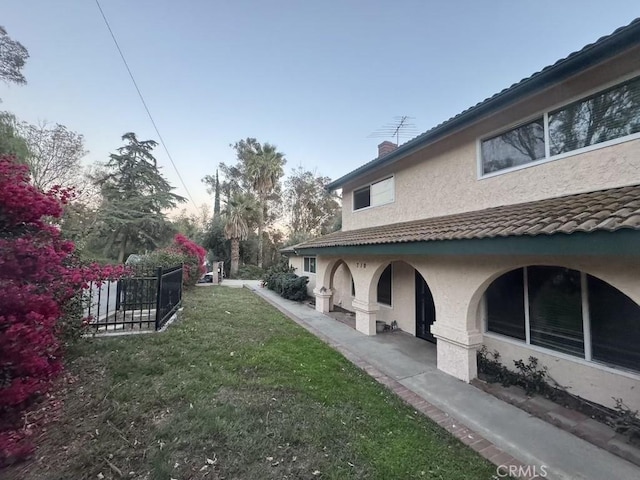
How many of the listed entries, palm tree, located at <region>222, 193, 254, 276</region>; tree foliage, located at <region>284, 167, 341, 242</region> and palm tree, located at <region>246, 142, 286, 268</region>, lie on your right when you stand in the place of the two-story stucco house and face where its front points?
3

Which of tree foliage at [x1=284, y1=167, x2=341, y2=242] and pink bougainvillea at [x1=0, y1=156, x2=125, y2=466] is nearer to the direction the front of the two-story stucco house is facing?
the pink bougainvillea

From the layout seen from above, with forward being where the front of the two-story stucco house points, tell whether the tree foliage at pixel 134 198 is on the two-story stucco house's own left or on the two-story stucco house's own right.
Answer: on the two-story stucco house's own right

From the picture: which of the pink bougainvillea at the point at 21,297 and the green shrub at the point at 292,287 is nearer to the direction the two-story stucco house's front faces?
the pink bougainvillea

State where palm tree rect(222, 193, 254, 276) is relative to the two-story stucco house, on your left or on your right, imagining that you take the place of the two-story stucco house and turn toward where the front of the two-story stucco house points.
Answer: on your right

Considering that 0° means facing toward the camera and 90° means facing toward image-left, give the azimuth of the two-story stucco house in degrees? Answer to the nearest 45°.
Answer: approximately 45°

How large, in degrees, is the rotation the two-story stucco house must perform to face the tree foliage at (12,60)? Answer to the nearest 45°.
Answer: approximately 45° to its right

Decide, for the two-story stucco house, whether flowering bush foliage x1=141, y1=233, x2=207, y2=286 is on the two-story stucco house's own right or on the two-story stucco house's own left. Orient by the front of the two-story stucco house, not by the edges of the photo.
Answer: on the two-story stucco house's own right

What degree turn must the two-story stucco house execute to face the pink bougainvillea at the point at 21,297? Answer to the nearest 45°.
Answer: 0° — it already faces it

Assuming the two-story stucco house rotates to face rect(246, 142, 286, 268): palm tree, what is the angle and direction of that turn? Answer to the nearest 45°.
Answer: approximately 90° to its right
